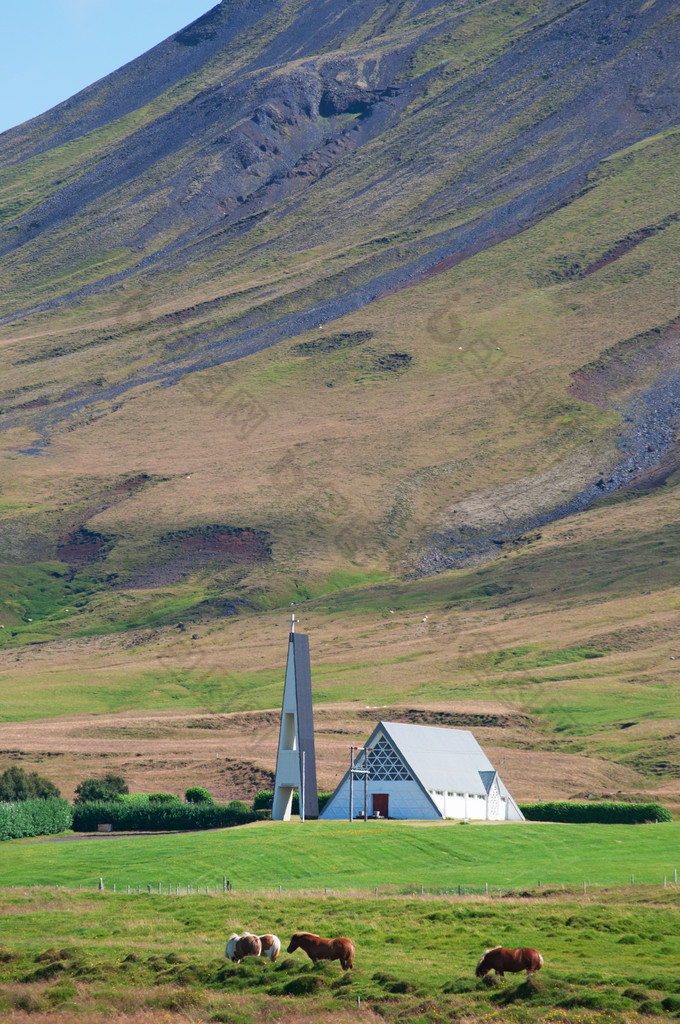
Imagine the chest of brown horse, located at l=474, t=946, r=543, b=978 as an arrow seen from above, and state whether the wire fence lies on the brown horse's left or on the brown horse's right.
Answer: on the brown horse's right

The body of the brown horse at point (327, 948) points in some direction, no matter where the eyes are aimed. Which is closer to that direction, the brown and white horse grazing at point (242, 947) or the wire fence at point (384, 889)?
the brown and white horse grazing

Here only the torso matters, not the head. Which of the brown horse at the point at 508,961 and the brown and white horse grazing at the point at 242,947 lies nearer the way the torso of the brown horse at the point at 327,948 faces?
the brown and white horse grazing

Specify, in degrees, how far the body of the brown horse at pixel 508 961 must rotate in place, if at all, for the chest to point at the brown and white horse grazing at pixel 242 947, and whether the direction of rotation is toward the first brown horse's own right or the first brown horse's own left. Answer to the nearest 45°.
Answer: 0° — it already faces it

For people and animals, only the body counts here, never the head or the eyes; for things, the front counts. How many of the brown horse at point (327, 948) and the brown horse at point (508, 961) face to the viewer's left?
2

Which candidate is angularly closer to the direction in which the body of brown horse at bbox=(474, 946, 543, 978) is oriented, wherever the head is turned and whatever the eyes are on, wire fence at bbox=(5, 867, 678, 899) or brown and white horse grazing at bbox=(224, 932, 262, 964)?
the brown and white horse grazing

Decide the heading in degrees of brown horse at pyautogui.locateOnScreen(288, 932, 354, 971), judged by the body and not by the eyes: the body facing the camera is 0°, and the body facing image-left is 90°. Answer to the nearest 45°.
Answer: approximately 90°

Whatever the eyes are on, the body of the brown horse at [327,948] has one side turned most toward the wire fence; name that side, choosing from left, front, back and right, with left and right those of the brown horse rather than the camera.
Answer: right

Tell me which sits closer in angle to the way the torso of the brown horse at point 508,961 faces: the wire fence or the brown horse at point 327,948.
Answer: the brown horse

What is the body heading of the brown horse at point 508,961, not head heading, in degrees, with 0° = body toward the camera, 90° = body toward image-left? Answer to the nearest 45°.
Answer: approximately 90°
